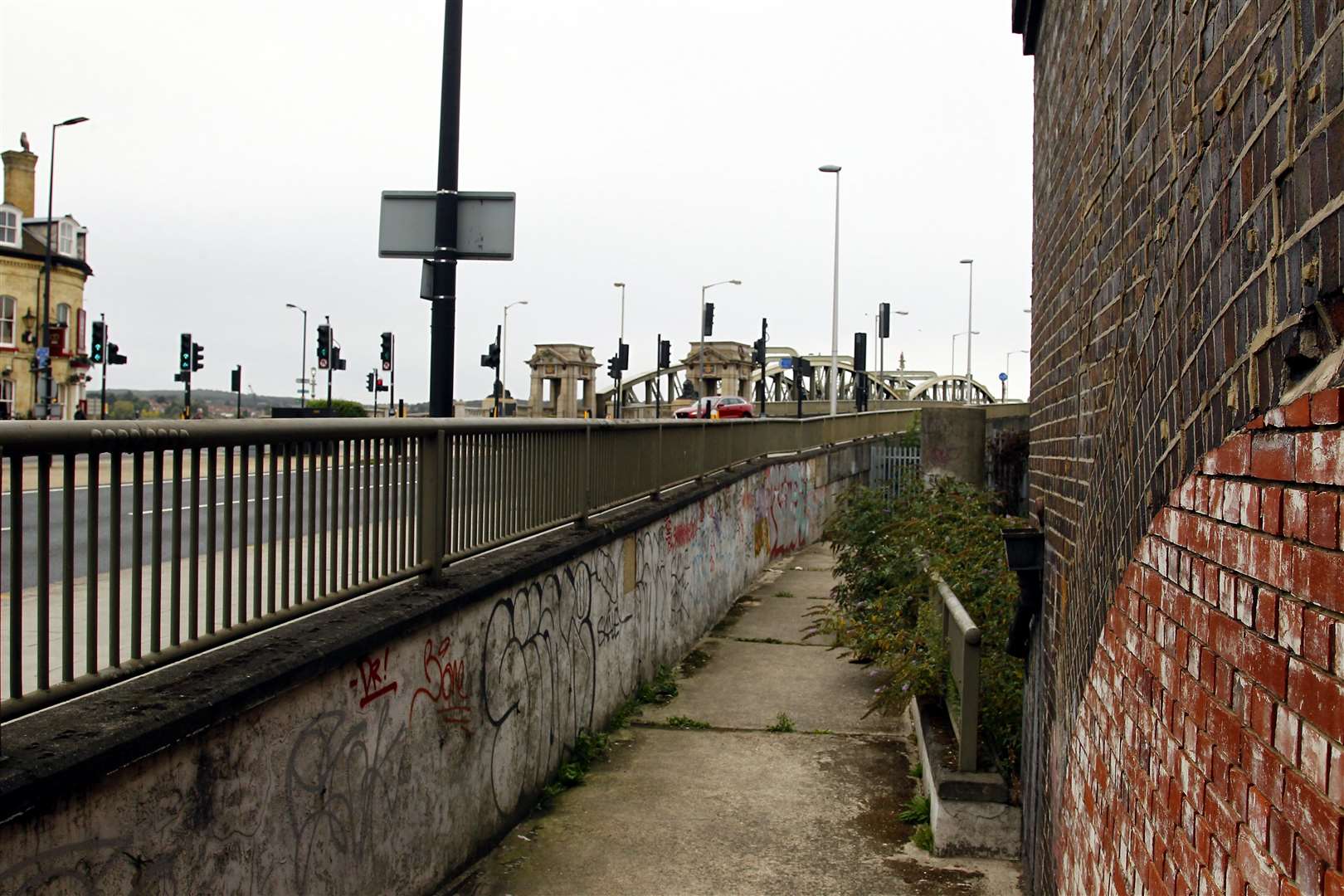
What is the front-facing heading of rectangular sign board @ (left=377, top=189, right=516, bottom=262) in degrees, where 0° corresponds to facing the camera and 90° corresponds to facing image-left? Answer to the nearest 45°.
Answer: approximately 180°

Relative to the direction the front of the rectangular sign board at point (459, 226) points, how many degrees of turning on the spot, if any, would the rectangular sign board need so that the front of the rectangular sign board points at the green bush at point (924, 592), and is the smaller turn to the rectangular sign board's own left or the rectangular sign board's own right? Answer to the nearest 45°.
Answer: approximately 90° to the rectangular sign board's own right

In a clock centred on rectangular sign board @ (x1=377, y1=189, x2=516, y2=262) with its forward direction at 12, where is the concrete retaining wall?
The concrete retaining wall is roughly at 6 o'clock from the rectangular sign board.

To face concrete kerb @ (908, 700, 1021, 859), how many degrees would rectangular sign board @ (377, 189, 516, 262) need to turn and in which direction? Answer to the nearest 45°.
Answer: approximately 135° to its right

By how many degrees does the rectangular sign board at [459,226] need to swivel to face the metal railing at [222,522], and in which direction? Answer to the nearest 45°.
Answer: approximately 180°

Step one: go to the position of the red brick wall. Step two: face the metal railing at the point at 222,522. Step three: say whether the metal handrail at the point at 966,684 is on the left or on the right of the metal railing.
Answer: right

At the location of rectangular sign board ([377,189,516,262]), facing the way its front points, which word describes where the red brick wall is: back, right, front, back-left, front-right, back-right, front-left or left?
back

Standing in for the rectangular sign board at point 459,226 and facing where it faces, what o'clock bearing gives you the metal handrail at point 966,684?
The metal handrail is roughly at 5 o'clock from the rectangular sign board.
